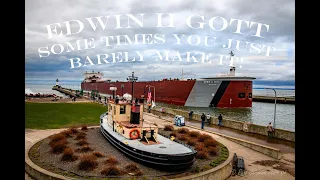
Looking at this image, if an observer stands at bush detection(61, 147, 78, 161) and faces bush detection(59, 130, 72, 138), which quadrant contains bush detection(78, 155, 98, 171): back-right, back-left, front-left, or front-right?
back-right

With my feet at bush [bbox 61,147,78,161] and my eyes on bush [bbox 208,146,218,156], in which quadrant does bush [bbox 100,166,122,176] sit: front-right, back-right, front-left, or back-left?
front-right

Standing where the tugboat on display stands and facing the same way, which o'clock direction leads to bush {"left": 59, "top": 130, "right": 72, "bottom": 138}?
The bush is roughly at 12 o'clock from the tugboat on display.

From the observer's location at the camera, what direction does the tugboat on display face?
facing away from the viewer and to the left of the viewer

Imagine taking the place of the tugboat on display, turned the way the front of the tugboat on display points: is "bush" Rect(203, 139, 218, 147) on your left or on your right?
on your right

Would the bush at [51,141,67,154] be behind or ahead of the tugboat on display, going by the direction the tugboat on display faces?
ahead

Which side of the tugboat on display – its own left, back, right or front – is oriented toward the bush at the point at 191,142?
right

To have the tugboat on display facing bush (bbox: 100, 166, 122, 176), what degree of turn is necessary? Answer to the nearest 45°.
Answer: approximately 90° to its left

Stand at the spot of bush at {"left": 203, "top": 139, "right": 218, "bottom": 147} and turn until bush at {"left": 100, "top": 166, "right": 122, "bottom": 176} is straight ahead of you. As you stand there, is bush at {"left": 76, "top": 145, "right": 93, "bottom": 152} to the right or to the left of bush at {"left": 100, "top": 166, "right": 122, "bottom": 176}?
right

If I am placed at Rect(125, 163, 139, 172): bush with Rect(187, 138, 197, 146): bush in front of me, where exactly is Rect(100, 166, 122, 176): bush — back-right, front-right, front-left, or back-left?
back-left
